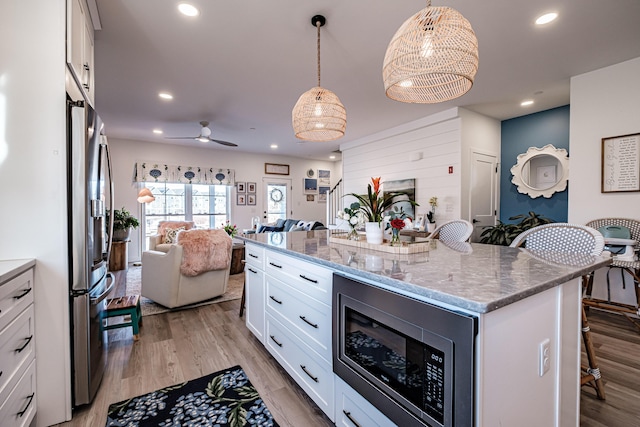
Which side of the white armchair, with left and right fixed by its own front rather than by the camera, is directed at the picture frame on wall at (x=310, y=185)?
right

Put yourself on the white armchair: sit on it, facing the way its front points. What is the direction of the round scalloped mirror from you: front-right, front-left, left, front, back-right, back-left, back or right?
back-right

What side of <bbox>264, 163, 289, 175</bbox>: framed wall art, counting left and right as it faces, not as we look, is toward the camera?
front

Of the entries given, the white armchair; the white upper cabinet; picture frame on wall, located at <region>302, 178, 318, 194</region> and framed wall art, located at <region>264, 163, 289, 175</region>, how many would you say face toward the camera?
2

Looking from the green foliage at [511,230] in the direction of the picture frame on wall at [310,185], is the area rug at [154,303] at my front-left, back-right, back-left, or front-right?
front-left

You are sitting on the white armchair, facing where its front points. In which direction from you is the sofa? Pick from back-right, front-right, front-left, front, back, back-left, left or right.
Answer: right

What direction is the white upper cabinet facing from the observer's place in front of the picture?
facing to the right of the viewer

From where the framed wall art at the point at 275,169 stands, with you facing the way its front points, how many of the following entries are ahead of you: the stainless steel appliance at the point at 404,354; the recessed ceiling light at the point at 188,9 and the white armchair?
3
